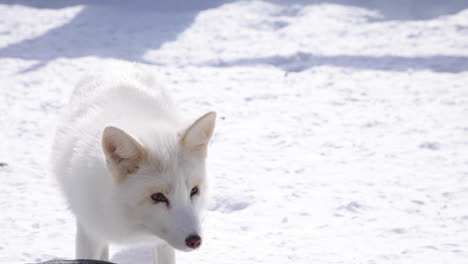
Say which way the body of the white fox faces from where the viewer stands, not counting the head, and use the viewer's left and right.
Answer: facing the viewer and to the right of the viewer
